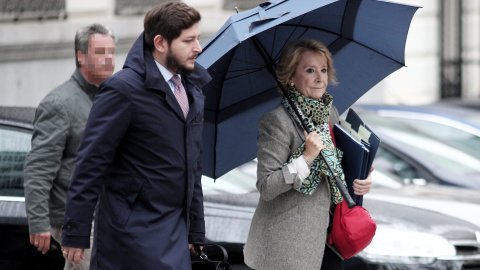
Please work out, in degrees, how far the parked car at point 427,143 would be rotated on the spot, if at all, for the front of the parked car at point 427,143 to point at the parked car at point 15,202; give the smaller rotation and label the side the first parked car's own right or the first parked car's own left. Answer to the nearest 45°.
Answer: approximately 90° to the first parked car's own right

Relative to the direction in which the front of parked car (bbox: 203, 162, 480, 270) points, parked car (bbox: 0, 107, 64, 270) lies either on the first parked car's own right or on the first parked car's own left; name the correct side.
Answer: on the first parked car's own right

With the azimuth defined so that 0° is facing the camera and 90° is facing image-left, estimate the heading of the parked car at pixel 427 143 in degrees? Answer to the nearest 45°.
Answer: approximately 315°

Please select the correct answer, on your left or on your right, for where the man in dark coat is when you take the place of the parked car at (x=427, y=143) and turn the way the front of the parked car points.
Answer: on your right

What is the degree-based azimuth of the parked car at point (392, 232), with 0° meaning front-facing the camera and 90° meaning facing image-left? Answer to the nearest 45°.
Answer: approximately 315°
